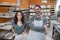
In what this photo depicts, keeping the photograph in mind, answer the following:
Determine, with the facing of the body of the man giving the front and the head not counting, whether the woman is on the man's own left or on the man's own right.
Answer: on the man's own right

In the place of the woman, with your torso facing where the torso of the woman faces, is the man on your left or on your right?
on your left

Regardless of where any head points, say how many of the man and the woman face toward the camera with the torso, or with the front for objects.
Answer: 2

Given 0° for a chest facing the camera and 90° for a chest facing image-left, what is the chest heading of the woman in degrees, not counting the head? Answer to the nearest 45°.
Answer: approximately 0°

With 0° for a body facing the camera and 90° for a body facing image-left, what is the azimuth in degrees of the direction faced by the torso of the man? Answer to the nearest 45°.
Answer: approximately 0°
